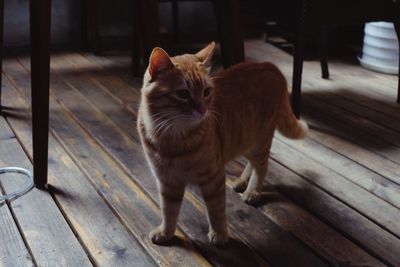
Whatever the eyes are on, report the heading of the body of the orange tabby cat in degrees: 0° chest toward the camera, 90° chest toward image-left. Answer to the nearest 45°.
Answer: approximately 45°

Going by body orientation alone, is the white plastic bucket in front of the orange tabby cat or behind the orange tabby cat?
behind
